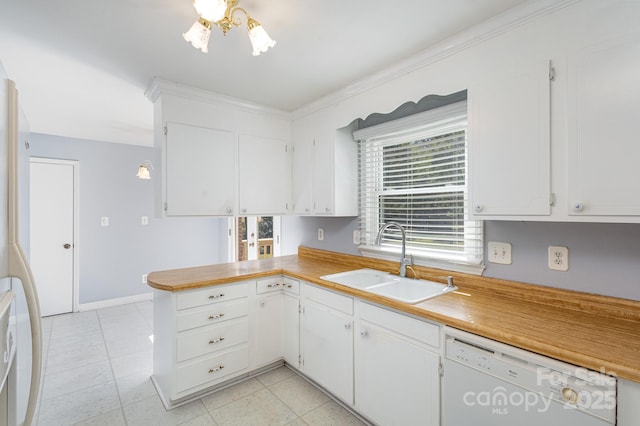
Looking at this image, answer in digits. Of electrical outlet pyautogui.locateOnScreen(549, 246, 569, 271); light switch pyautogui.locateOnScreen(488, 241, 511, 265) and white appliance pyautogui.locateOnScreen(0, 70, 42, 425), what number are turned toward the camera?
2
